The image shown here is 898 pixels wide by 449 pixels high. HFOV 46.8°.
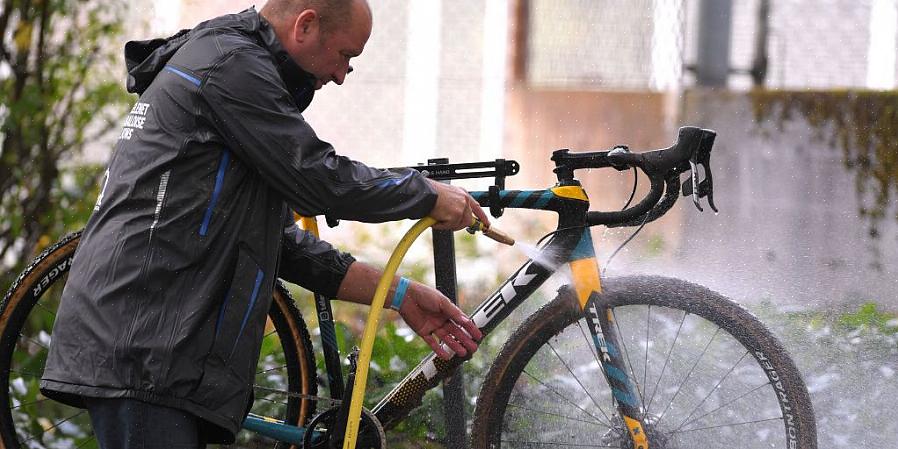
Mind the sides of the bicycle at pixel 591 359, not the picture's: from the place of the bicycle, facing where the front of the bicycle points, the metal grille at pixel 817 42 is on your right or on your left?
on your left

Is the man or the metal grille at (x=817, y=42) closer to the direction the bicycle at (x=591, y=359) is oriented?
the metal grille

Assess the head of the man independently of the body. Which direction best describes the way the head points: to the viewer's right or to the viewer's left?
to the viewer's right

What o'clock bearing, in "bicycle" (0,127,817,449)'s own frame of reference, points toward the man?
The man is roughly at 5 o'clock from the bicycle.

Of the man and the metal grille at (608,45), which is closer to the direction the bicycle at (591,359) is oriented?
the metal grille

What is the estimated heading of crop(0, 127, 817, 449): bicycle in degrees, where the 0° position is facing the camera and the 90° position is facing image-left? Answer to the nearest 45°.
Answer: approximately 270°

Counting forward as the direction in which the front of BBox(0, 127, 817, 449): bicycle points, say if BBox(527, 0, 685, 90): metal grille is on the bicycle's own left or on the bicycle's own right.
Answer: on the bicycle's own left
